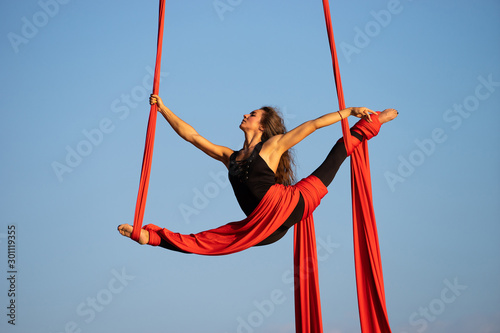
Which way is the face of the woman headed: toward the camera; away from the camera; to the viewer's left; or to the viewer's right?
to the viewer's left

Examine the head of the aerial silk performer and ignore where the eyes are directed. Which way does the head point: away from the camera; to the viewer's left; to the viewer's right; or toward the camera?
to the viewer's left

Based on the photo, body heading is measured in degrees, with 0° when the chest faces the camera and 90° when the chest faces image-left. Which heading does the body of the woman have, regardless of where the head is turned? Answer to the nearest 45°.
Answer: approximately 45°
